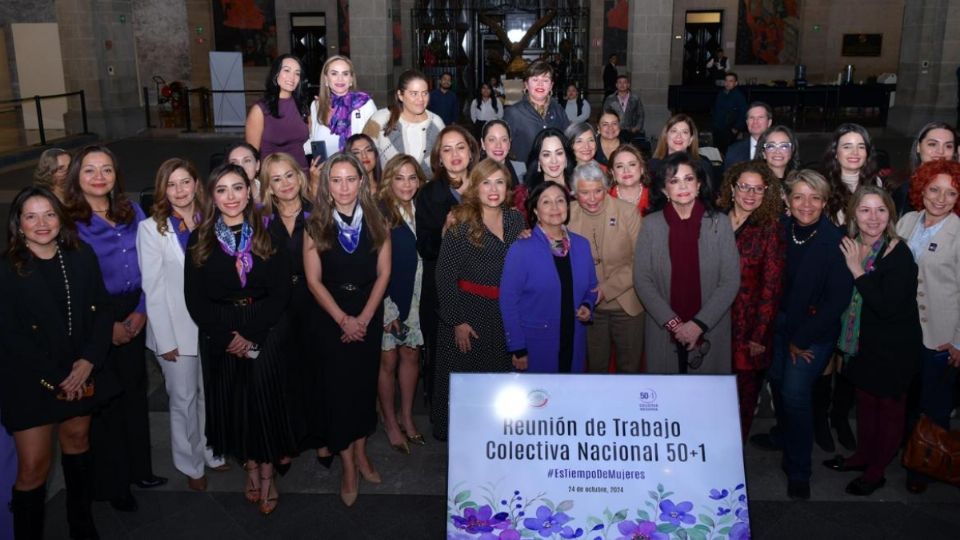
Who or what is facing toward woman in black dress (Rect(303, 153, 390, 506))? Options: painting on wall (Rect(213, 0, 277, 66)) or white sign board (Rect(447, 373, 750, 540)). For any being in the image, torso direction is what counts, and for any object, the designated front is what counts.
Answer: the painting on wall

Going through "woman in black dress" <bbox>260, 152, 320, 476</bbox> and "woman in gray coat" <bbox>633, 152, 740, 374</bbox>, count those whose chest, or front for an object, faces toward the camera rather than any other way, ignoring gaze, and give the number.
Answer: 2

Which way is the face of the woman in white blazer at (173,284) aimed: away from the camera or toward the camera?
toward the camera

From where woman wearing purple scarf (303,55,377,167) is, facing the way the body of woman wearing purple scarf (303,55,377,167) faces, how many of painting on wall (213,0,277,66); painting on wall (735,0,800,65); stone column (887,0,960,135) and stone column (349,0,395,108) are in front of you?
0

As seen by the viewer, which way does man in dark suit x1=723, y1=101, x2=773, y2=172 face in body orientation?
toward the camera

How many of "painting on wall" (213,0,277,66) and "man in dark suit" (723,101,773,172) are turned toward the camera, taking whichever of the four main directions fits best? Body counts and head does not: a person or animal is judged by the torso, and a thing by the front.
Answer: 2

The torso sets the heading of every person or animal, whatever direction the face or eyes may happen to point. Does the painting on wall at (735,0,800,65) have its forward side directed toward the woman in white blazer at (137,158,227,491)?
yes

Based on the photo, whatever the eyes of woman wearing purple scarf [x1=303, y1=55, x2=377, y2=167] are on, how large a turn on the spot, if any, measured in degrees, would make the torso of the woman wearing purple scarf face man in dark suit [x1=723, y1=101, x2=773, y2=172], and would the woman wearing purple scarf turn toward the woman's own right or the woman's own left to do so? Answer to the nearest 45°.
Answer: approximately 90° to the woman's own left

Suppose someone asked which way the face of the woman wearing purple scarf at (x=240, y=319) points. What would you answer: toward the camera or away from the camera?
toward the camera

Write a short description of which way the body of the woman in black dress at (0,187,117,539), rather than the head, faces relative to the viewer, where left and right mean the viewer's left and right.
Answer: facing the viewer and to the right of the viewer

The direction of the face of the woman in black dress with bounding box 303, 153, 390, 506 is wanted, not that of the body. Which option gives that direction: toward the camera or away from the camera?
toward the camera

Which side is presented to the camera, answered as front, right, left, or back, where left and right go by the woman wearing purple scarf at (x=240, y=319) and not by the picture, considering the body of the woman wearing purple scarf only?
front

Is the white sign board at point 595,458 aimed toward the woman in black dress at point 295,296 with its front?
no

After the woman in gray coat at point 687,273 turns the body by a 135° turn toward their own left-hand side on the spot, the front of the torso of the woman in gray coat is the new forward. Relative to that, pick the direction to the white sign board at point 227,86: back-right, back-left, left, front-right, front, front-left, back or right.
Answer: left

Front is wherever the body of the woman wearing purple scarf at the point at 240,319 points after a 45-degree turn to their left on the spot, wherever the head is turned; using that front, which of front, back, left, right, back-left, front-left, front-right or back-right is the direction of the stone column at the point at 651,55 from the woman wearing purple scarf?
left

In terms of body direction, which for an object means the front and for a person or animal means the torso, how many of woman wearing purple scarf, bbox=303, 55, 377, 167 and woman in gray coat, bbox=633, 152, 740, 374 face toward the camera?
2

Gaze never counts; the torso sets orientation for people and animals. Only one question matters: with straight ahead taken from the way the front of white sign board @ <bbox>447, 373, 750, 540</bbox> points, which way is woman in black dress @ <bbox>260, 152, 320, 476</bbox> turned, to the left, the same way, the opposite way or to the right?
the same way

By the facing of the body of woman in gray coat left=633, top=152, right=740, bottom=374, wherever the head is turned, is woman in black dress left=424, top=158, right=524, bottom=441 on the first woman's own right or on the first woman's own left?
on the first woman's own right

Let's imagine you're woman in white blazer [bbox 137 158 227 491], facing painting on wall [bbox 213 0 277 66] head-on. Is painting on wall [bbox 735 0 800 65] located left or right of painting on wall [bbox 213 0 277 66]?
right
